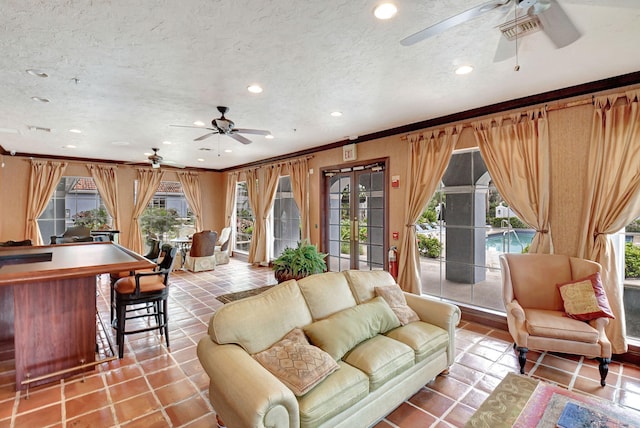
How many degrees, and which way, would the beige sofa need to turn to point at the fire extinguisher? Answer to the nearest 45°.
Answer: approximately 135° to its left

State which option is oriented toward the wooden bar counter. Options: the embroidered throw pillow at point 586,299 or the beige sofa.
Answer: the embroidered throw pillow

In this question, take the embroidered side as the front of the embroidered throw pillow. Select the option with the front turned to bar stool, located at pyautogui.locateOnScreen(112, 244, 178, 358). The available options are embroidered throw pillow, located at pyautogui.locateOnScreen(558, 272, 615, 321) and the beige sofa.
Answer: the embroidered throw pillow

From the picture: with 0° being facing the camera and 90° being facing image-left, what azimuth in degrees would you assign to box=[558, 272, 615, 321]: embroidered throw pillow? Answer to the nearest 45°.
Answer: approximately 45°

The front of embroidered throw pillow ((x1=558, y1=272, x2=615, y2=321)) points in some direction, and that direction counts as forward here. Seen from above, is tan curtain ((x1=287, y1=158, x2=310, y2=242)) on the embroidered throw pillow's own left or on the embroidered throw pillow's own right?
on the embroidered throw pillow's own right

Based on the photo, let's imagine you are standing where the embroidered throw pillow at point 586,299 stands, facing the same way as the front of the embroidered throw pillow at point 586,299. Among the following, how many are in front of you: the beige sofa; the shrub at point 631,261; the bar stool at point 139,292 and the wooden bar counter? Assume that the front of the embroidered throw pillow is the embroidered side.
3

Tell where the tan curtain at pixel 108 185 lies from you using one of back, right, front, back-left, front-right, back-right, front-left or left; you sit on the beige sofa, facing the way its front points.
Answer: back

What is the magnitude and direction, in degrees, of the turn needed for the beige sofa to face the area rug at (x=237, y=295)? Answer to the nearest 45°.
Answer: approximately 180°

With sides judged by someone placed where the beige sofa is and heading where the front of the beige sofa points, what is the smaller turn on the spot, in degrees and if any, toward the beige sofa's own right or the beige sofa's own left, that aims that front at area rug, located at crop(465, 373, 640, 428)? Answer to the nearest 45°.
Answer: approximately 45° to the beige sofa's own left

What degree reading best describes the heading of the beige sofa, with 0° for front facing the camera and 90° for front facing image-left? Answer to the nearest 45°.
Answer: approximately 315°

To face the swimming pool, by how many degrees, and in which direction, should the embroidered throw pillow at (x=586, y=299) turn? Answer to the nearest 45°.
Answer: approximately 90° to its right
